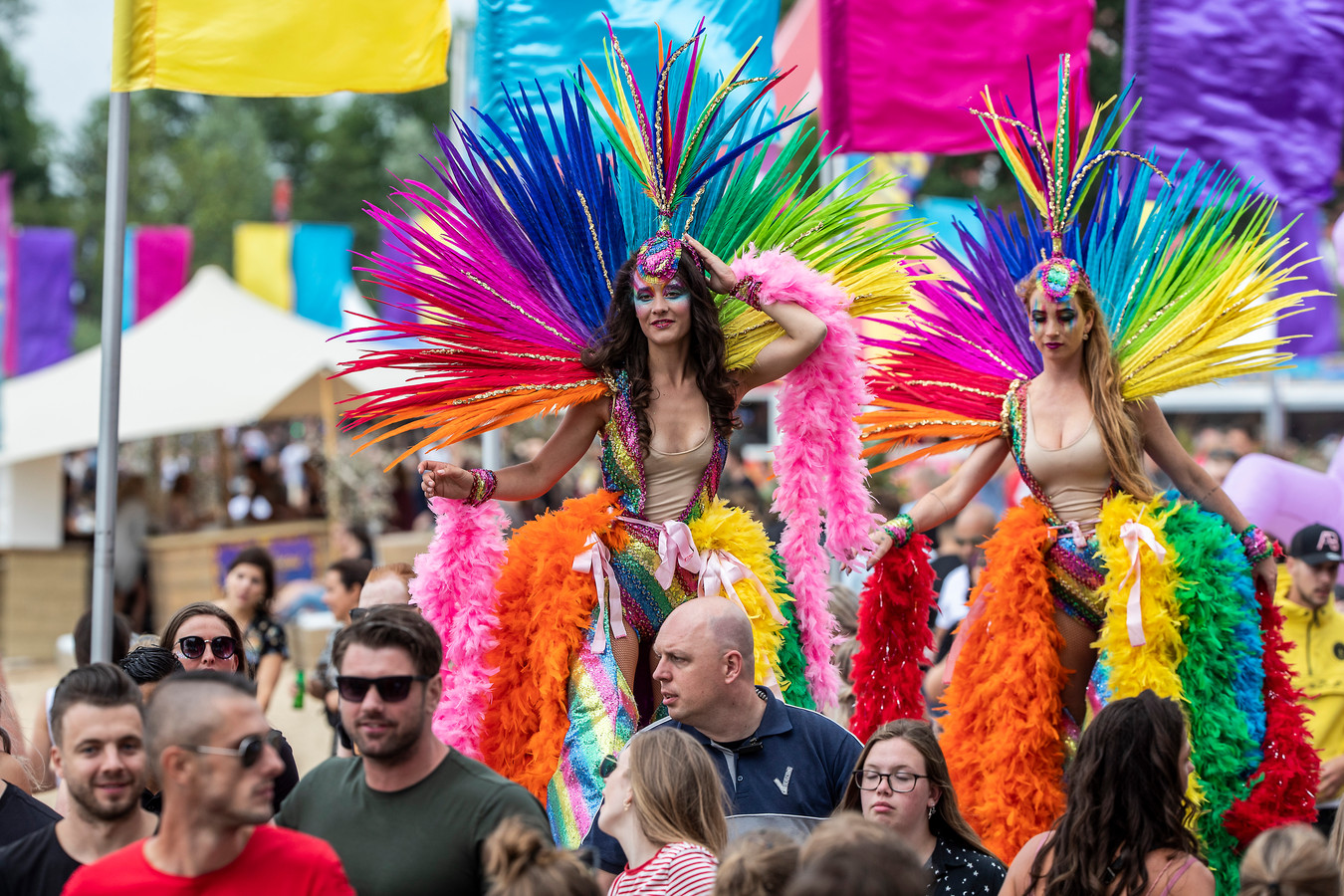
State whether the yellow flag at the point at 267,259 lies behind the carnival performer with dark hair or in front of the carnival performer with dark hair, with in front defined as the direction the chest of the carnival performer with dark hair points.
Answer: behind

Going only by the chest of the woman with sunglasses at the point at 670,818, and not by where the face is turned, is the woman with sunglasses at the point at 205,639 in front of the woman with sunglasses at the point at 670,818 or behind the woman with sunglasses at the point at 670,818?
in front

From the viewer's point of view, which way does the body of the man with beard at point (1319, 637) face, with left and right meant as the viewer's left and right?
facing the viewer and to the right of the viewer

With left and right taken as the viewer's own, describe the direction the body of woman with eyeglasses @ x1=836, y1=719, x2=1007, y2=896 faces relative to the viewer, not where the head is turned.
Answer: facing the viewer and to the left of the viewer

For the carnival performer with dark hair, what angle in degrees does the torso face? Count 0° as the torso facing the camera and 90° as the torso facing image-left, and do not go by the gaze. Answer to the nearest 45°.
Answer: approximately 0°

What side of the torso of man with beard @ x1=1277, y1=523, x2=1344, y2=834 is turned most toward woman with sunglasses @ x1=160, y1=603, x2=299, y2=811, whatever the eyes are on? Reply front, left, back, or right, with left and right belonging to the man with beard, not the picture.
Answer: right

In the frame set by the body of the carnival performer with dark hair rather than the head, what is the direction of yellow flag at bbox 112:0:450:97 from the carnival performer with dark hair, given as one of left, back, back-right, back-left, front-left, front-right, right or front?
back-right

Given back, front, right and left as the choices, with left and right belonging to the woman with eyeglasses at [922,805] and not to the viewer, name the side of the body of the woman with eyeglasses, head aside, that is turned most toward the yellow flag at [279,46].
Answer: right

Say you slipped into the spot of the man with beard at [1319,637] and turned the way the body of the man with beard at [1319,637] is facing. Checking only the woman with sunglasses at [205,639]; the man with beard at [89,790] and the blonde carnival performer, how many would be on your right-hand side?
3

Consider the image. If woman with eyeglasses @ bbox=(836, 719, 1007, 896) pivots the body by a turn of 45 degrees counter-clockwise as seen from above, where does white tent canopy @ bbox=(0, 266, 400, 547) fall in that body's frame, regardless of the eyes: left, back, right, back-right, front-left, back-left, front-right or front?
back-right
